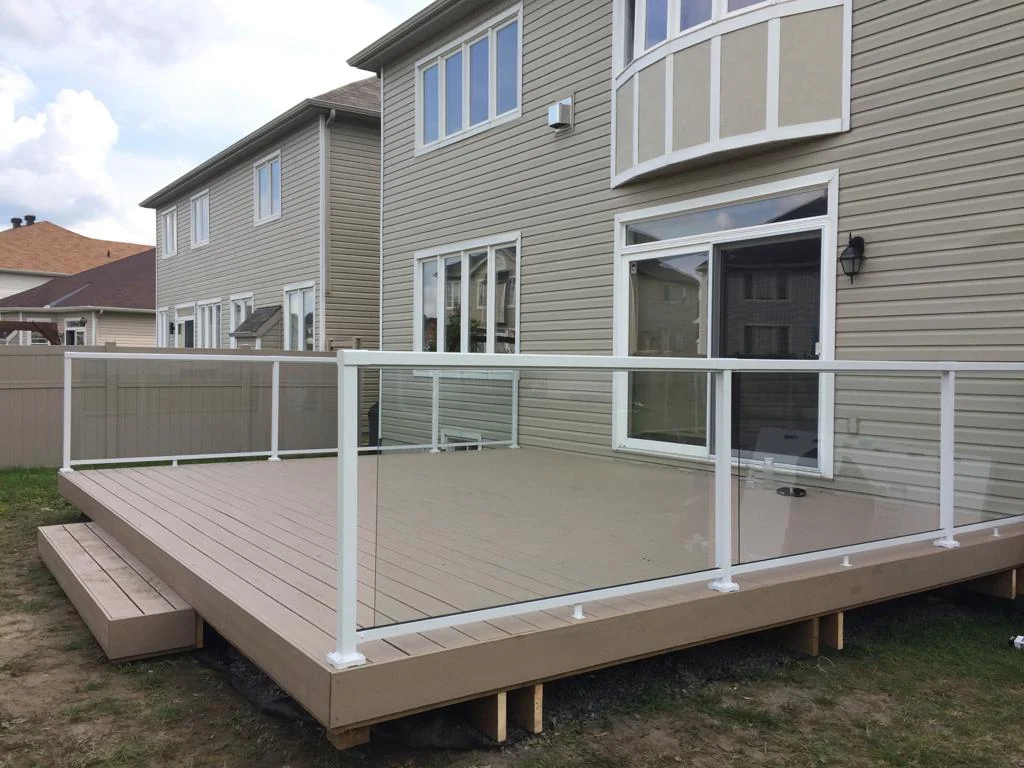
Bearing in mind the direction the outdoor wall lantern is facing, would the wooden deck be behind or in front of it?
in front

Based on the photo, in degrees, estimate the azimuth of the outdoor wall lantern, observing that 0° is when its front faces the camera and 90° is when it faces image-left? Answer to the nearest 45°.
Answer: approximately 45°

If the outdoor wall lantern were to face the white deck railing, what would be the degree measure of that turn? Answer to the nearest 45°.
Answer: approximately 45° to its left

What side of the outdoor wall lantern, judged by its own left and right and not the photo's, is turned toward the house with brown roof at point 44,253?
right
